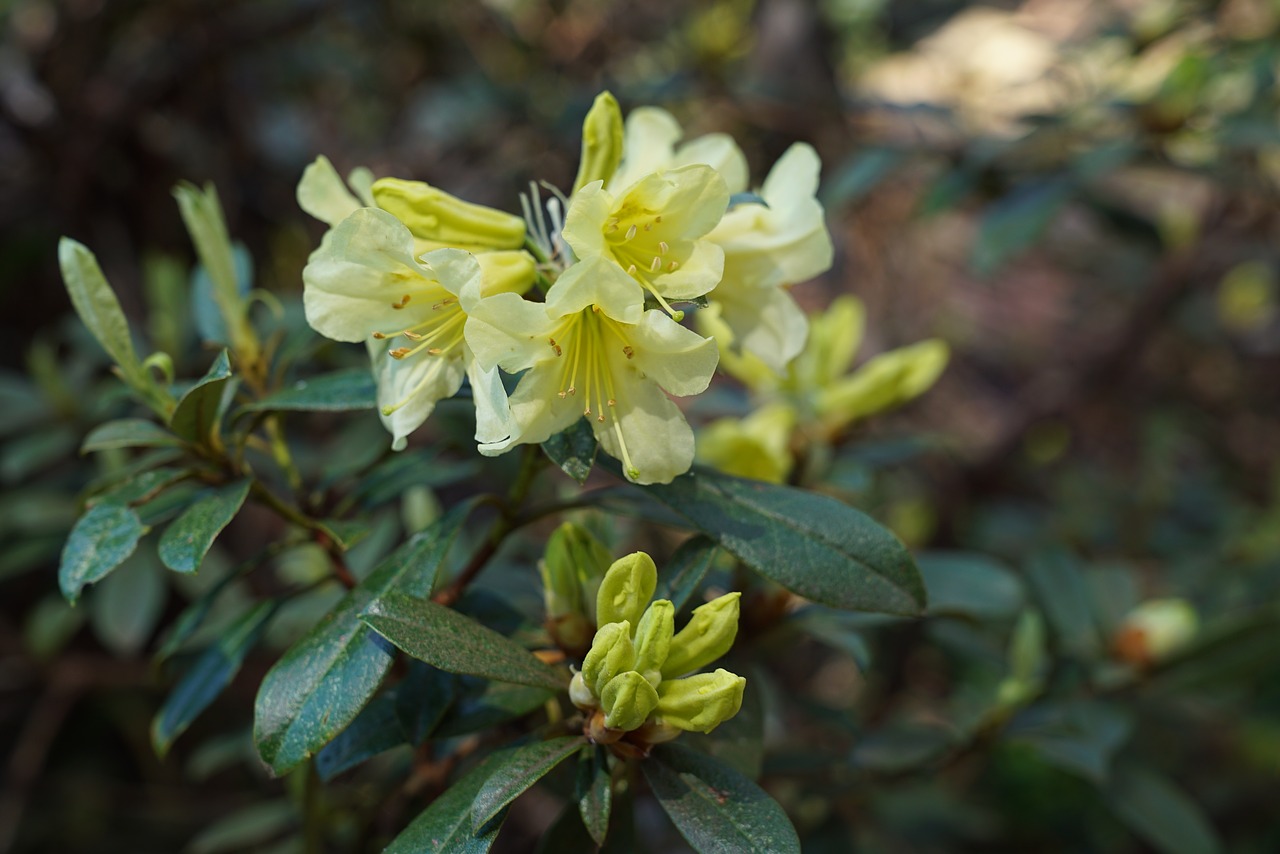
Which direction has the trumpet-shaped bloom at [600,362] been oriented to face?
toward the camera

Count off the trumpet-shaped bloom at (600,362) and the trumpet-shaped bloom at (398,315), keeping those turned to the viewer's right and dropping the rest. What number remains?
0

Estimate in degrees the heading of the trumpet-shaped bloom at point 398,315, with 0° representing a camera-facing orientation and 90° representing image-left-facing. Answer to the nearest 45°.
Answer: approximately 45°
